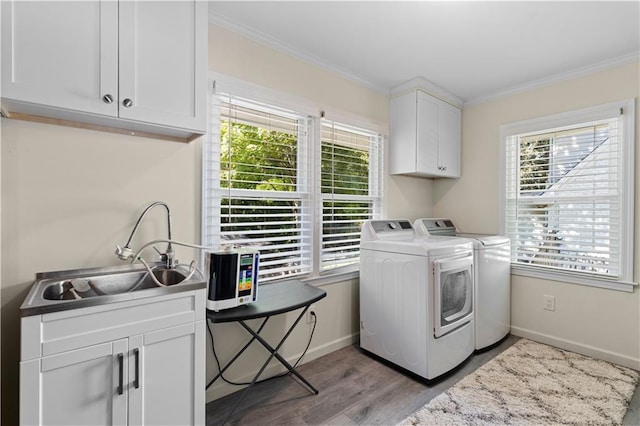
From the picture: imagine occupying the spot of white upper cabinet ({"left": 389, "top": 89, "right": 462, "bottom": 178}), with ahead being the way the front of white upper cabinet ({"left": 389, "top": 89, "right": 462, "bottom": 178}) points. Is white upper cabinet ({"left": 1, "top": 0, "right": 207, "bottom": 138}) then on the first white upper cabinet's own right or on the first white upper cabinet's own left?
on the first white upper cabinet's own right

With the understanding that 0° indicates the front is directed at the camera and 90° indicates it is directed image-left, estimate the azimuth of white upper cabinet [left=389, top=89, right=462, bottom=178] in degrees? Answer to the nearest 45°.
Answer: approximately 315°

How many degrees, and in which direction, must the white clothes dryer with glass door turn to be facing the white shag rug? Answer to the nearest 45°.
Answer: approximately 45° to its left

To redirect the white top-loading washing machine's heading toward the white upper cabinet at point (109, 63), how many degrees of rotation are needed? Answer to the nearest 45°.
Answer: approximately 90° to its right

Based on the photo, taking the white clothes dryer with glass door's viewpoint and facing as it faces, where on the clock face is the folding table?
The folding table is roughly at 3 o'clock from the white clothes dryer with glass door.

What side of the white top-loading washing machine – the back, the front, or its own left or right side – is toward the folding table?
right
